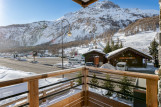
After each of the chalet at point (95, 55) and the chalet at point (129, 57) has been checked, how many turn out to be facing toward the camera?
2

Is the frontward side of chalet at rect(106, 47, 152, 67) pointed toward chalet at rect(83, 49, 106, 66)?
no

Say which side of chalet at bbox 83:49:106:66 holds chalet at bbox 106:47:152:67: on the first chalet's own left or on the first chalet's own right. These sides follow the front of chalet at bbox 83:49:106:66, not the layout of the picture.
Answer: on the first chalet's own left

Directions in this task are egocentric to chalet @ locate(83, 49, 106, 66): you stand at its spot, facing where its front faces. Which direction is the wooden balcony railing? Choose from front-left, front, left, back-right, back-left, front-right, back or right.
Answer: front

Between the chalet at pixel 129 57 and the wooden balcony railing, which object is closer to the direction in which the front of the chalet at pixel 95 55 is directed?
the wooden balcony railing

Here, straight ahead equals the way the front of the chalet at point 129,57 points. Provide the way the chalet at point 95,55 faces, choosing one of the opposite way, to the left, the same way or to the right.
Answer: the same way

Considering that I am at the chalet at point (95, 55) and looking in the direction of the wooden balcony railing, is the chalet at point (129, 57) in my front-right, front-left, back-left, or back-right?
front-left

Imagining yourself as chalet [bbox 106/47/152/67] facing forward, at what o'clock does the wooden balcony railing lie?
The wooden balcony railing is roughly at 12 o'clock from the chalet.

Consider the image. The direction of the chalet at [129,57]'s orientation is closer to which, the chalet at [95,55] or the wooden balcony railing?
the wooden balcony railing

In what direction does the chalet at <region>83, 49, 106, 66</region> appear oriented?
toward the camera
